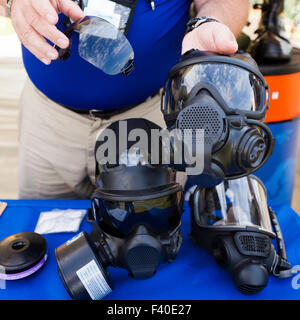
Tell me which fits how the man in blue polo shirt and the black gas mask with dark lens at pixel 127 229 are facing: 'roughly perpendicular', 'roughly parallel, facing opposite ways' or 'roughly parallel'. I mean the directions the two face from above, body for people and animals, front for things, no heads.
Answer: roughly parallel

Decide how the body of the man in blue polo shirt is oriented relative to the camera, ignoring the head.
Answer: toward the camera

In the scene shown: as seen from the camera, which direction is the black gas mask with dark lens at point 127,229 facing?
toward the camera
